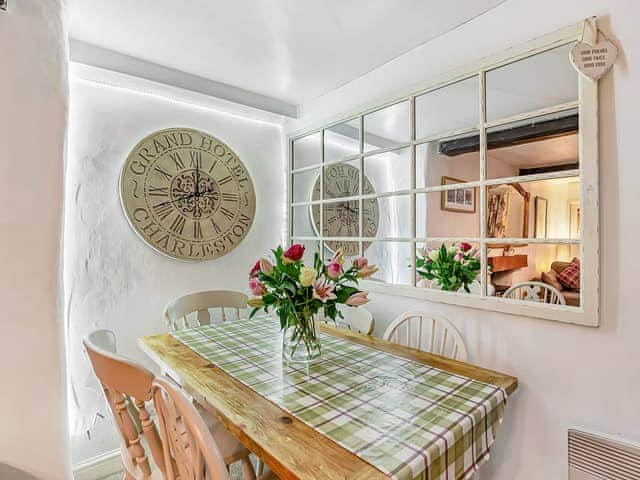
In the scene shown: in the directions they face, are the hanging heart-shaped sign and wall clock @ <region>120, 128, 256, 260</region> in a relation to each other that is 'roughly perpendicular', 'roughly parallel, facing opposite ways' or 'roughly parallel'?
roughly perpendicular

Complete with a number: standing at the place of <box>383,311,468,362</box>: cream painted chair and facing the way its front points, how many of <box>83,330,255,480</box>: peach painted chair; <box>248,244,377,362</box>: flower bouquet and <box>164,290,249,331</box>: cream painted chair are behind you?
0

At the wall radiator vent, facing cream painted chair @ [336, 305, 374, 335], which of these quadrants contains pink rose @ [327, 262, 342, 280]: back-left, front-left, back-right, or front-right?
front-left

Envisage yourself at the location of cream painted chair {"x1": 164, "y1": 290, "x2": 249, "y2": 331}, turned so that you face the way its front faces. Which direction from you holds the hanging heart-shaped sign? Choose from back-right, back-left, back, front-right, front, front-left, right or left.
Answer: front

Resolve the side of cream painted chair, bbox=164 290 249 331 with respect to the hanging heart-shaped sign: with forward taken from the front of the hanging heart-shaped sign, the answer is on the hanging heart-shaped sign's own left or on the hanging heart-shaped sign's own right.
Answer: on the hanging heart-shaped sign's own right

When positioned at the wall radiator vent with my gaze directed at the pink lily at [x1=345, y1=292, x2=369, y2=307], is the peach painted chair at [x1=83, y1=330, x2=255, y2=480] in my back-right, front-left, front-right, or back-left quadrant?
front-left

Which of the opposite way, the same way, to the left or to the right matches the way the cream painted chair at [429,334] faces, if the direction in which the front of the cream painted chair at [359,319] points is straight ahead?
the same way

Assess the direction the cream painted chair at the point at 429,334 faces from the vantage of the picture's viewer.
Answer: facing the viewer and to the left of the viewer

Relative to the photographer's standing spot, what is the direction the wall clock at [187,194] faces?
facing the viewer and to the right of the viewer

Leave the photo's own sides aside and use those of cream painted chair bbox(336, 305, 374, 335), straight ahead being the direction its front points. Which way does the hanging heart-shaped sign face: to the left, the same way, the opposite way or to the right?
the same way

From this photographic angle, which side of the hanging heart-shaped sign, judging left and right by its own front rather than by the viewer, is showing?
front

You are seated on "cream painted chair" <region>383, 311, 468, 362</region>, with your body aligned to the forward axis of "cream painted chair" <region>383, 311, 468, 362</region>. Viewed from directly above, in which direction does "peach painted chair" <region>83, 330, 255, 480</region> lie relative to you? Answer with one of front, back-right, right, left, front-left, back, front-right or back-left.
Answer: front
